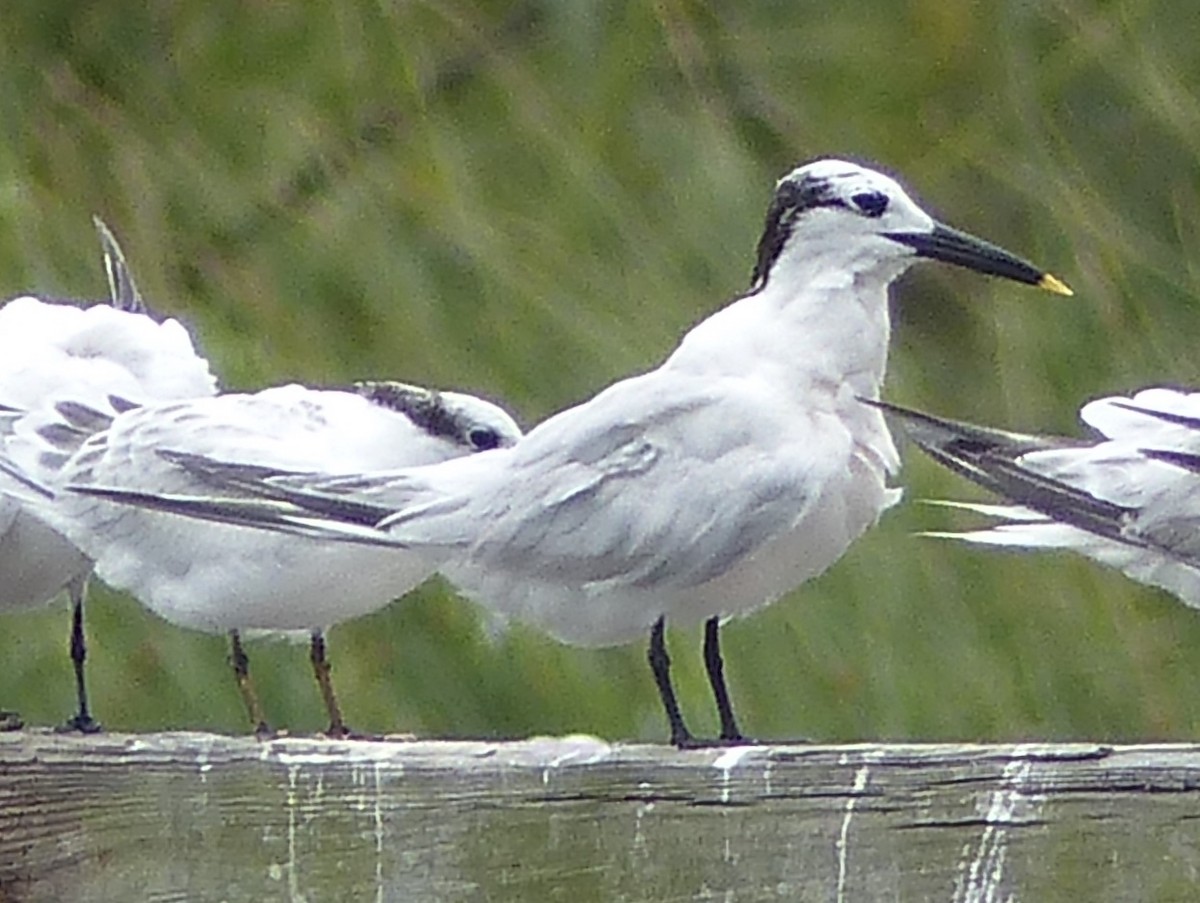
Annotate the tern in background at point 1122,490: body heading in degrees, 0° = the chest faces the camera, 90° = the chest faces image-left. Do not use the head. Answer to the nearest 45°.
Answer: approximately 270°

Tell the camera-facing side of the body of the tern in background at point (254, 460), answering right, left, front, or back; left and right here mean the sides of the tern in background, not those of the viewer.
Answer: right

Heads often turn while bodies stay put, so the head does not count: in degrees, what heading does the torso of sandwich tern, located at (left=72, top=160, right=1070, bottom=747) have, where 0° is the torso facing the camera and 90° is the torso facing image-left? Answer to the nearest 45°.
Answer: approximately 270°

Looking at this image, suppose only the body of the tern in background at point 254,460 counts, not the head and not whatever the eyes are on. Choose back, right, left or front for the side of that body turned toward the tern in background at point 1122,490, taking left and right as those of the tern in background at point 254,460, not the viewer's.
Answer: front

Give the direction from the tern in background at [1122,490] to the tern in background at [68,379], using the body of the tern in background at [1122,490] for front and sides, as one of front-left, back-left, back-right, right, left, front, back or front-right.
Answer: back

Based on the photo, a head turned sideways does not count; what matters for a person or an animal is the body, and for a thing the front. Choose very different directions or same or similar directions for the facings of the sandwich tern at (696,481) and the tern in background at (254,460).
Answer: same or similar directions

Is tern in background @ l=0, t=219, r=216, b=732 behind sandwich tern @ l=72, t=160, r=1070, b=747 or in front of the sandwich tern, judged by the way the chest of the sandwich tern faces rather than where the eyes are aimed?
behind
